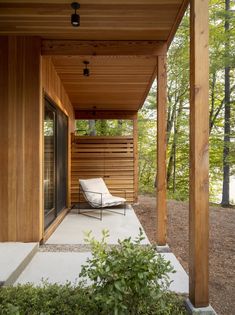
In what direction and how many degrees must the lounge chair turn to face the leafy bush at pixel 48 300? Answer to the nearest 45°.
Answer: approximately 45° to its right

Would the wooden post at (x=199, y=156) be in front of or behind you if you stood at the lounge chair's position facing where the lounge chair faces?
in front

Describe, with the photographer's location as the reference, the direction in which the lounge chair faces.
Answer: facing the viewer and to the right of the viewer

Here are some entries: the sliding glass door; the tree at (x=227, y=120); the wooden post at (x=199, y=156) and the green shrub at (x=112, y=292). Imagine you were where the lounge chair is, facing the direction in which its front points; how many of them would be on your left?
1

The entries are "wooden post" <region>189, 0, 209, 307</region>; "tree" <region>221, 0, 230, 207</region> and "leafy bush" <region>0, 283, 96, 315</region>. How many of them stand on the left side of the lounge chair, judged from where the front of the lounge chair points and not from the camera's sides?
1

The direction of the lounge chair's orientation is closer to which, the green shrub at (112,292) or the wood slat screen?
the green shrub

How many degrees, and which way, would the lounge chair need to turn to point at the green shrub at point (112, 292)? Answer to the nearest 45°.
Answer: approximately 45° to its right

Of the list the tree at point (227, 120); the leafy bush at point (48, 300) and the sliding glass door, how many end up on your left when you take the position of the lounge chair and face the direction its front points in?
1

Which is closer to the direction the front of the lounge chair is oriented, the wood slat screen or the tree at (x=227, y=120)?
the tree

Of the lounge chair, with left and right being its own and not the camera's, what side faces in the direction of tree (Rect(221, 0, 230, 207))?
left

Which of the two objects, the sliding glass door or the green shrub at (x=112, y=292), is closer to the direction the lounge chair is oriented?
the green shrub

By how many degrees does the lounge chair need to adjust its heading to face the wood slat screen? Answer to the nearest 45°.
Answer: approximately 135° to its left

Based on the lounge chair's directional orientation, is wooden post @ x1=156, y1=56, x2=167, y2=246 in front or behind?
in front

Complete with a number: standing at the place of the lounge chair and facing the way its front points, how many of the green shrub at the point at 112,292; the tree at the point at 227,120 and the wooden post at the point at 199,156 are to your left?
1

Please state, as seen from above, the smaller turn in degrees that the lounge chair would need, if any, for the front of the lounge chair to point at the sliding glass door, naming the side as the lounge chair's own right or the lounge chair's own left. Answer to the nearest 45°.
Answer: approximately 90° to the lounge chair's own right
